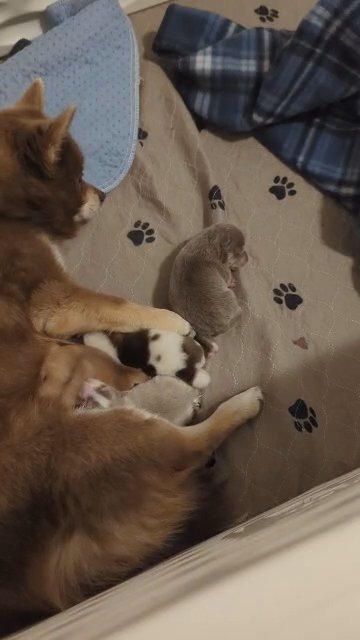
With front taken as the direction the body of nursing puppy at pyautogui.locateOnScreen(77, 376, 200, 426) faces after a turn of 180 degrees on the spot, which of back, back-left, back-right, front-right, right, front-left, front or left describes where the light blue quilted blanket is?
left

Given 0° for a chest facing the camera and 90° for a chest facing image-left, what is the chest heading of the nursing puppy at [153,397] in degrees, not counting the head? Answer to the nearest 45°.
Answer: approximately 90°

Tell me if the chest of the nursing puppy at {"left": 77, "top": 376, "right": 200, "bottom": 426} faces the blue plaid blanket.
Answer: no
